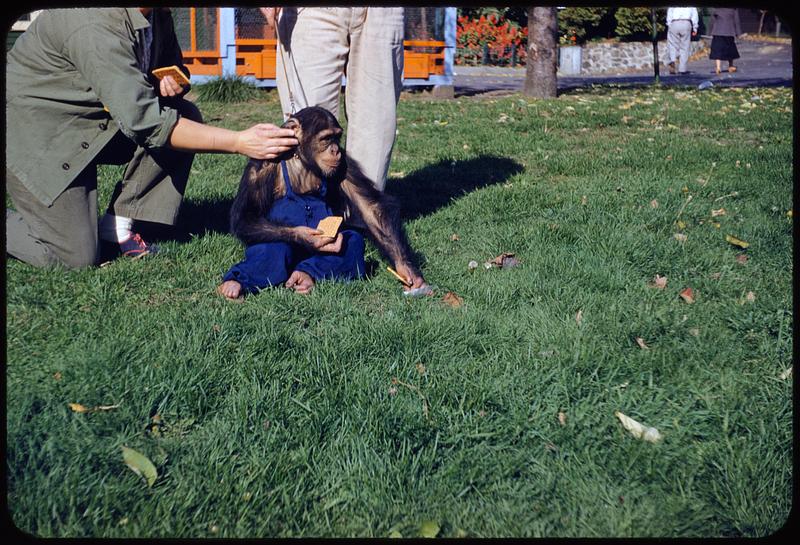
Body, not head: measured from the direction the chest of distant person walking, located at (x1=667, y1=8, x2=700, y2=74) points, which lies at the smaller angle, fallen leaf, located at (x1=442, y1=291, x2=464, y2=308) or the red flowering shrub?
the red flowering shrub

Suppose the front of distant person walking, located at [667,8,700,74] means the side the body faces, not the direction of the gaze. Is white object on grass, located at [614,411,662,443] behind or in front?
behind

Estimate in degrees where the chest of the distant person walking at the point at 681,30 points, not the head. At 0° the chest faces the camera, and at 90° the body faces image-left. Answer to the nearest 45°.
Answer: approximately 180°
